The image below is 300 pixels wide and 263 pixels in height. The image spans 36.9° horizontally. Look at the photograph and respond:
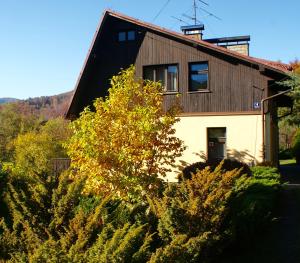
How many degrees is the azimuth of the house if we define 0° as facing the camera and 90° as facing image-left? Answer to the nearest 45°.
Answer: approximately 0°

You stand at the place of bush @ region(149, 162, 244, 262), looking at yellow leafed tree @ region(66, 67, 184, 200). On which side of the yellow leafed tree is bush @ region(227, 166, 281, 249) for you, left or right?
right

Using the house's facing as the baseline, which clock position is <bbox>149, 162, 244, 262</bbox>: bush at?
The bush is roughly at 12 o'clock from the house.

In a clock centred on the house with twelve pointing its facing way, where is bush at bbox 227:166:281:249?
The bush is roughly at 12 o'clock from the house.
